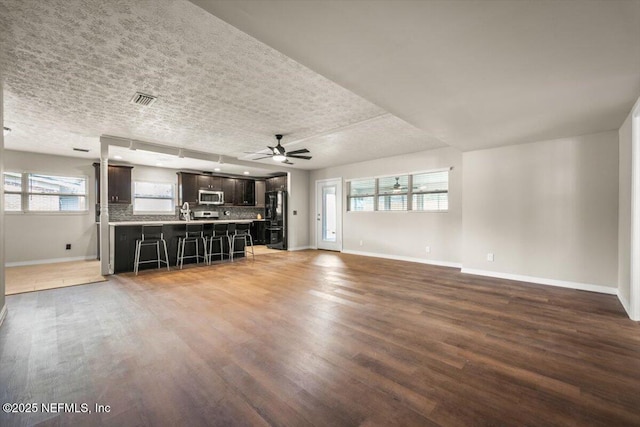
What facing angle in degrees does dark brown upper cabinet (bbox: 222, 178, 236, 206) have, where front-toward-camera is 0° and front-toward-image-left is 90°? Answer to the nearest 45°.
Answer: approximately 0°

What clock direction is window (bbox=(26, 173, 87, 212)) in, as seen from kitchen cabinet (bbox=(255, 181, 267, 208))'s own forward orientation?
The window is roughly at 2 o'clock from the kitchen cabinet.

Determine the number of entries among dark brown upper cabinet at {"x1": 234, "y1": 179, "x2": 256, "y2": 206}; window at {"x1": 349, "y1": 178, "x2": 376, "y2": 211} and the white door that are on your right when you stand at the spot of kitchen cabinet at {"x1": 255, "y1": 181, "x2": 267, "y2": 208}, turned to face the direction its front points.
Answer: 1

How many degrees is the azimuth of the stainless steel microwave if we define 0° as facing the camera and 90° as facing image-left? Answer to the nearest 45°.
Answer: approximately 0°

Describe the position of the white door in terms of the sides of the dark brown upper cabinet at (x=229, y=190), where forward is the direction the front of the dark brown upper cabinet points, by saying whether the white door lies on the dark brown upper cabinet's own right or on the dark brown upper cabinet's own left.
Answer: on the dark brown upper cabinet's own left

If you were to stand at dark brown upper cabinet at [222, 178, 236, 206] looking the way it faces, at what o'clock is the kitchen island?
The kitchen island is roughly at 1 o'clock from the dark brown upper cabinet.

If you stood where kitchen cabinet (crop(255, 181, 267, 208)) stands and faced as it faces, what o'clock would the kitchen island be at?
The kitchen island is roughly at 1 o'clock from the kitchen cabinet.

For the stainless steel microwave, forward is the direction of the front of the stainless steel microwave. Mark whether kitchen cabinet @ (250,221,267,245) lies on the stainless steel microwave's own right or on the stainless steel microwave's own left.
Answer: on the stainless steel microwave's own left

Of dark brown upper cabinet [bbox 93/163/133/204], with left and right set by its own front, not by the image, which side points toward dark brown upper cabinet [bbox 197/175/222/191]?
left
